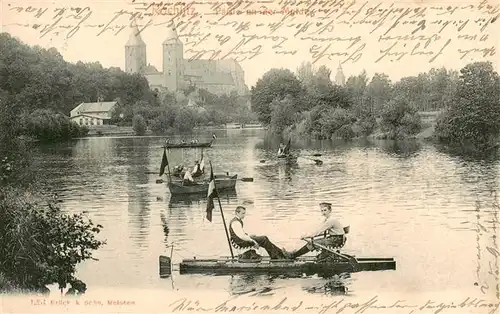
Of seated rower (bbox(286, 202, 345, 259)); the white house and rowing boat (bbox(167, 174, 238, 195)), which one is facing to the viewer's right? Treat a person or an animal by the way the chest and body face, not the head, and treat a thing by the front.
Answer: the rowing boat

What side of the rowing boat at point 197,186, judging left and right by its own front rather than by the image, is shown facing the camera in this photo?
right

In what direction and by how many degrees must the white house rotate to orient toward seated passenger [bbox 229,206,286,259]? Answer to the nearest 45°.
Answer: approximately 45° to its left

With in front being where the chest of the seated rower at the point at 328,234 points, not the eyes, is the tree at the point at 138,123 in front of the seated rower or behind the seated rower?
in front

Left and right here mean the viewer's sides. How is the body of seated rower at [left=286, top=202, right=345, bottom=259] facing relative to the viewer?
facing to the left of the viewer
